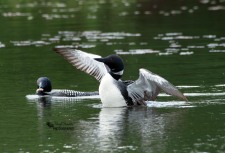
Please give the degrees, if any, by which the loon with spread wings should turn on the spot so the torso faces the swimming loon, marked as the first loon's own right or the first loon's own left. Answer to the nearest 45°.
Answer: approximately 90° to the first loon's own right

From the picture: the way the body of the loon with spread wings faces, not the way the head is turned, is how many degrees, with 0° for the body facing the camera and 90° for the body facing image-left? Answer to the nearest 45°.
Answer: approximately 45°

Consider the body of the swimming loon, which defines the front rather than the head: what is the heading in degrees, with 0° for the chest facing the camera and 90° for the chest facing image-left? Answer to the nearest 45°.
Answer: approximately 90°

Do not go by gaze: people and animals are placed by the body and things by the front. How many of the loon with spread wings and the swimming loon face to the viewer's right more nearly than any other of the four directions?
0

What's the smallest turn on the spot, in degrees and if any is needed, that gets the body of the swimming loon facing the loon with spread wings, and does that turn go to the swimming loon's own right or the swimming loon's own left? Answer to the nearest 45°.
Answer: approximately 135° to the swimming loon's own left
